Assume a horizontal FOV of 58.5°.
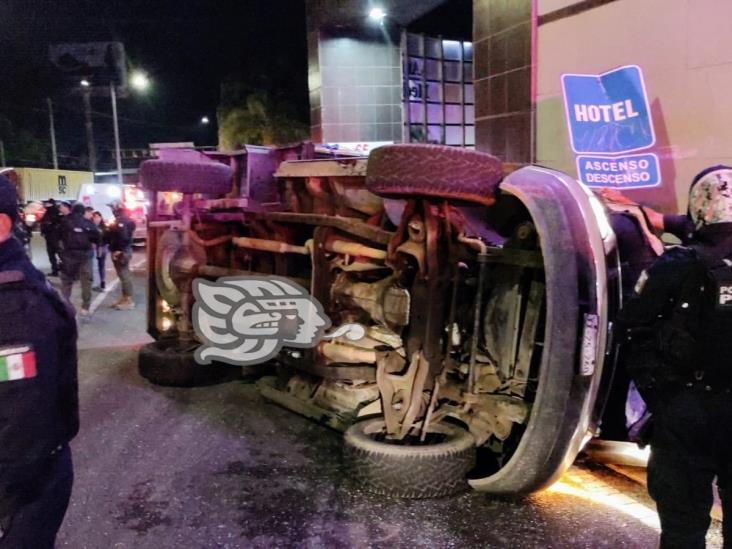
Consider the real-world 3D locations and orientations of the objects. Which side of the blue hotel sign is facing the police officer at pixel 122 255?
right

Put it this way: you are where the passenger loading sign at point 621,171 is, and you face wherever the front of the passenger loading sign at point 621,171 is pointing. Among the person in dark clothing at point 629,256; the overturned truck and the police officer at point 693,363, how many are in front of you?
3

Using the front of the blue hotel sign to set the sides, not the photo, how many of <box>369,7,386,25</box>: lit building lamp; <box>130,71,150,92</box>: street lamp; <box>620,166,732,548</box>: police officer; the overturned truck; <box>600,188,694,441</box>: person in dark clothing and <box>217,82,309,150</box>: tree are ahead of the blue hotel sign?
3

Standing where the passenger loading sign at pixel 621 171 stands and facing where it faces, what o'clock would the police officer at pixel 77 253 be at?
The police officer is roughly at 3 o'clock from the passenger loading sign.

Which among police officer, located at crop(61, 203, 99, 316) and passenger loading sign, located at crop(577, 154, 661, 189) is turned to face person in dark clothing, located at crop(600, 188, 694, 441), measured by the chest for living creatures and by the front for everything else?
the passenger loading sign

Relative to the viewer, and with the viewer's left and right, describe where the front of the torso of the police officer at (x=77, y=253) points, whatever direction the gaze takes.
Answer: facing away from the viewer

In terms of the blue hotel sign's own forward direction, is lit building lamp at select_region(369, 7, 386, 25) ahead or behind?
behind

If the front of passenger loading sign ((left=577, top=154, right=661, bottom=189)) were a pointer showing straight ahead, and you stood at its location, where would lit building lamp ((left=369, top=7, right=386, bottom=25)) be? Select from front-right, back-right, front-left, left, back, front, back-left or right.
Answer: back-right

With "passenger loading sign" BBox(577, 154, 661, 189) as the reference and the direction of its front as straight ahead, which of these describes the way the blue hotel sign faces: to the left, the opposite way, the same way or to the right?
the same way

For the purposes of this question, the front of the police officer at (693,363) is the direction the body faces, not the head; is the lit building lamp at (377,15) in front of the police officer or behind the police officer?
in front

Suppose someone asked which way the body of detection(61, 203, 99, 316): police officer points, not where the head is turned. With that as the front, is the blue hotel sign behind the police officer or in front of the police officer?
behind

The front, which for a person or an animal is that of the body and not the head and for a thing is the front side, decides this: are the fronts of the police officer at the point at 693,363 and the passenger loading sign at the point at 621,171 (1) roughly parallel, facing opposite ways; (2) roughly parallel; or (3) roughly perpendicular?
roughly parallel, facing opposite ways

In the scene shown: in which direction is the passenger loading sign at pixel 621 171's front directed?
toward the camera
